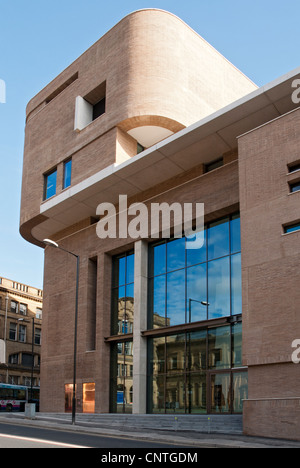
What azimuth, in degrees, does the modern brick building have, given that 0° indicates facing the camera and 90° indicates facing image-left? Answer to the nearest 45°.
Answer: approximately 45°
